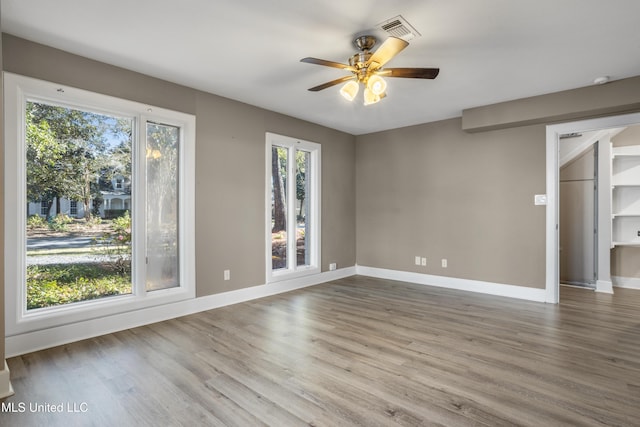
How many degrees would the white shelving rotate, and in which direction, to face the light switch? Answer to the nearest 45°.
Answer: approximately 45° to its right

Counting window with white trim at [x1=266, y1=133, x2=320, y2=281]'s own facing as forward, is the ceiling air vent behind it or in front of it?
in front

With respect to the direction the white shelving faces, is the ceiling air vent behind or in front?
in front

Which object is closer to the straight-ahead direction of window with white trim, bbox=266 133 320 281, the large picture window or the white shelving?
the white shelving

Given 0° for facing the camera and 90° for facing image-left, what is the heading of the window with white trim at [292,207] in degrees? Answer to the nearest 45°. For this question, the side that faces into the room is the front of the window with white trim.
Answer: approximately 315°

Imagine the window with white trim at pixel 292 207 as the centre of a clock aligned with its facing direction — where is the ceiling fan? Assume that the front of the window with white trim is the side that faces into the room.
The ceiling fan is roughly at 1 o'clock from the window with white trim.

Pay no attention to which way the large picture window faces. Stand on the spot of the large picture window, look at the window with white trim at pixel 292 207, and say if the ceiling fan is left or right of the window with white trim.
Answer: right
